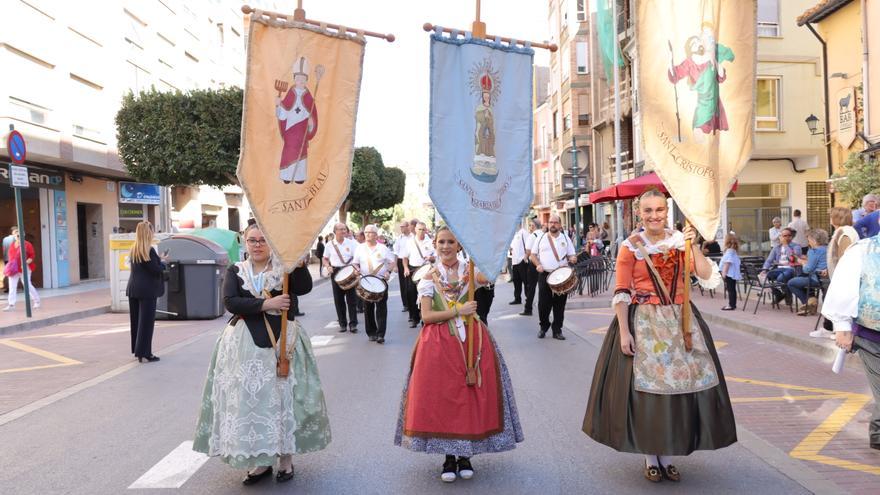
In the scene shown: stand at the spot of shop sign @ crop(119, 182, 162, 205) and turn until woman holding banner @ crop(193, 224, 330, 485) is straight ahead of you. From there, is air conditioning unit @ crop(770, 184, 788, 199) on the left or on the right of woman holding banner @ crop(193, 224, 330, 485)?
left

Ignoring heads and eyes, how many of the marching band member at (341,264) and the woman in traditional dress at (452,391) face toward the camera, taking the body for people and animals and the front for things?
2

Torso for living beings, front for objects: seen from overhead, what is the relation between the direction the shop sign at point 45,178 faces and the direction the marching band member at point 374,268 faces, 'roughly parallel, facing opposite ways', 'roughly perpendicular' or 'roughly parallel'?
roughly perpendicular

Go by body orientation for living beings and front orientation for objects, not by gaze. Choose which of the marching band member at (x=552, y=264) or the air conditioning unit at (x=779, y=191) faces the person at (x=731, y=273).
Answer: the air conditioning unit

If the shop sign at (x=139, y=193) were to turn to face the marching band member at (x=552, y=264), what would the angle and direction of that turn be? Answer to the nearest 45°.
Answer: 0° — it already faces them
